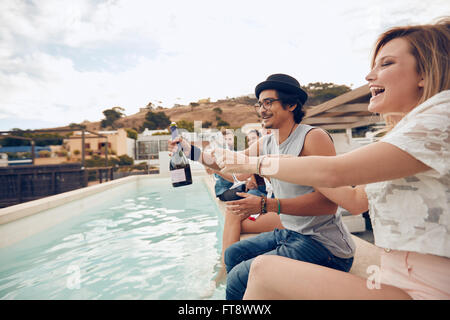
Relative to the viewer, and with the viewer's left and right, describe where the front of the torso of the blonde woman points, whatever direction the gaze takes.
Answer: facing to the left of the viewer

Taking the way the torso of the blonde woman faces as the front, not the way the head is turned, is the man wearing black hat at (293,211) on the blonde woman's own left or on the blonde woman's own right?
on the blonde woman's own right

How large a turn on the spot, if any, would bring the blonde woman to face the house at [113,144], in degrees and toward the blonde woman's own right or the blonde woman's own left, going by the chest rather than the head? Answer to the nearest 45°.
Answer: approximately 45° to the blonde woman's own right
